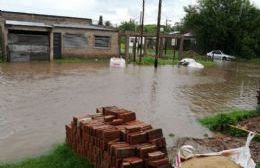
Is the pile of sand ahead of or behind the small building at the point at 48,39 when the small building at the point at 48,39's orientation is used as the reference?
ahead

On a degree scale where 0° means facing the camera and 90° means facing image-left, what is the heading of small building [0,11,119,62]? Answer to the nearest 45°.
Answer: approximately 315°

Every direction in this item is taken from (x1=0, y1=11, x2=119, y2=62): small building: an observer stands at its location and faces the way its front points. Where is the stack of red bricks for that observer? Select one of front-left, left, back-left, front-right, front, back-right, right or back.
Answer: front-right

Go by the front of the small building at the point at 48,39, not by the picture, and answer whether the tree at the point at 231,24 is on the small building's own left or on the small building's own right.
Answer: on the small building's own left

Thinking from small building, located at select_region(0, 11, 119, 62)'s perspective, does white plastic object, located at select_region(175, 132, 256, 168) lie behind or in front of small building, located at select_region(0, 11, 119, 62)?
in front

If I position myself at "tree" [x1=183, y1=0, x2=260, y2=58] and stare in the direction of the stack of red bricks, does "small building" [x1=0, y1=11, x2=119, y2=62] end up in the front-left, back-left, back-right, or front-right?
front-right
